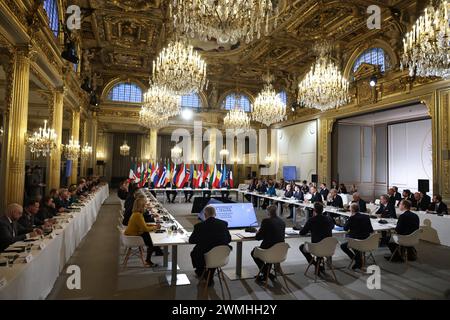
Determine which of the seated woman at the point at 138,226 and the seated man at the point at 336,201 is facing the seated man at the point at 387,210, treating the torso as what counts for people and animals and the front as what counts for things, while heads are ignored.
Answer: the seated woman

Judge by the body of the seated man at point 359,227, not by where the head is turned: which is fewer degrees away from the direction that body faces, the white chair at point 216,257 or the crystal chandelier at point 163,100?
the crystal chandelier

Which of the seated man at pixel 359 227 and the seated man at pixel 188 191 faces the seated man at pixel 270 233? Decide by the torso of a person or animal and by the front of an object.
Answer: the seated man at pixel 188 191

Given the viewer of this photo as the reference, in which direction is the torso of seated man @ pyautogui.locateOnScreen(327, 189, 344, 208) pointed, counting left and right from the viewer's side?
facing to the left of the viewer

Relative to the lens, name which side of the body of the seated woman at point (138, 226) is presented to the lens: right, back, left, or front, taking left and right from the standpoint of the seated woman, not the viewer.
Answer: right

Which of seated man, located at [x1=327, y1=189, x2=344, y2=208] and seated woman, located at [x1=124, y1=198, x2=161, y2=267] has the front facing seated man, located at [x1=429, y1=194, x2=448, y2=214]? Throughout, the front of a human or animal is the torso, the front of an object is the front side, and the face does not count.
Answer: the seated woman

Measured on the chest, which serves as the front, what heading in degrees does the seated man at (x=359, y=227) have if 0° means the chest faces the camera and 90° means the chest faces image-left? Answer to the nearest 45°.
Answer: approximately 135°

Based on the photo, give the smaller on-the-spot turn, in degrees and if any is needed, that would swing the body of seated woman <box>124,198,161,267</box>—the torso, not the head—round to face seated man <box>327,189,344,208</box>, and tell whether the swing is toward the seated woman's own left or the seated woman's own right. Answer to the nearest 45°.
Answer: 0° — they already face them

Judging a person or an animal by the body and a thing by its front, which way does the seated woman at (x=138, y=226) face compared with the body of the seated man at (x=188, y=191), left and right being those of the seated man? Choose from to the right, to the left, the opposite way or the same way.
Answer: to the left
